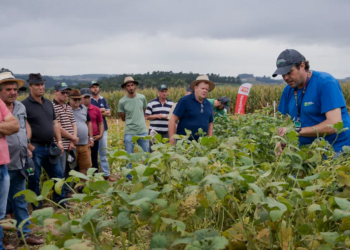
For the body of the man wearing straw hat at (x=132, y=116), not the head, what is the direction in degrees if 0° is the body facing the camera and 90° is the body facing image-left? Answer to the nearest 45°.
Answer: approximately 0°

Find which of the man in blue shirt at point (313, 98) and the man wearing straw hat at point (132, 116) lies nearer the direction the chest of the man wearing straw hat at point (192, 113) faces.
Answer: the man in blue shirt

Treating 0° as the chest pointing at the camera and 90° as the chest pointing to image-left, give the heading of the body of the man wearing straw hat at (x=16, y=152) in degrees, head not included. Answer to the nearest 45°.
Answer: approximately 315°

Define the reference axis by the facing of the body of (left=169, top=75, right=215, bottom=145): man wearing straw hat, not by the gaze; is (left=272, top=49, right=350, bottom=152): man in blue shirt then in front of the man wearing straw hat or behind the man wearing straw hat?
in front

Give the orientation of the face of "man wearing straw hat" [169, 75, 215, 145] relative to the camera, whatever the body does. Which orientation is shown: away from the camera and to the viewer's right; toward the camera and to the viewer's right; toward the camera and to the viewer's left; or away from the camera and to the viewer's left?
toward the camera and to the viewer's right

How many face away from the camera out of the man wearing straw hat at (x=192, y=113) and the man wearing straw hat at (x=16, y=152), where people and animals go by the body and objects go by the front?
0

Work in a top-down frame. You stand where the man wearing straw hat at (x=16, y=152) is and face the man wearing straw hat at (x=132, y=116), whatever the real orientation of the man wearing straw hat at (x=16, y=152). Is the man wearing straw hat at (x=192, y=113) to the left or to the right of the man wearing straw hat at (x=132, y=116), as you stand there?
right

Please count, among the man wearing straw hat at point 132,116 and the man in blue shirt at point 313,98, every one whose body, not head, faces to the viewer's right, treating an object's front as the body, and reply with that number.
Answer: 0

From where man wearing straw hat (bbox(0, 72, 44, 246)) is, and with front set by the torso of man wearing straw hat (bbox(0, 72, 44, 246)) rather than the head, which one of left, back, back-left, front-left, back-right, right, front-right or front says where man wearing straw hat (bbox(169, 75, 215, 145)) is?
front-left

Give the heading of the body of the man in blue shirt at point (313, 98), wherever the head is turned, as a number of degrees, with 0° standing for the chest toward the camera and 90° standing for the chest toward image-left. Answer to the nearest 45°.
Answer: approximately 45°

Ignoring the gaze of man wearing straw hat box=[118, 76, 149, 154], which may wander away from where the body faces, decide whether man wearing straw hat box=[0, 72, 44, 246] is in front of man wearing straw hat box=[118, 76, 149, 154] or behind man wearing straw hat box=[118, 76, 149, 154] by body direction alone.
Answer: in front

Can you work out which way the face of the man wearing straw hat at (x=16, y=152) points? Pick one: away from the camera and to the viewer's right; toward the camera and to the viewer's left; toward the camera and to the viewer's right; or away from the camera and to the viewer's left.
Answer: toward the camera and to the viewer's right

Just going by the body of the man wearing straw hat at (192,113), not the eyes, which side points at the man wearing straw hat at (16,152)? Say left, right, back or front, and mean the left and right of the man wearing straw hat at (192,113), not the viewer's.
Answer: right
